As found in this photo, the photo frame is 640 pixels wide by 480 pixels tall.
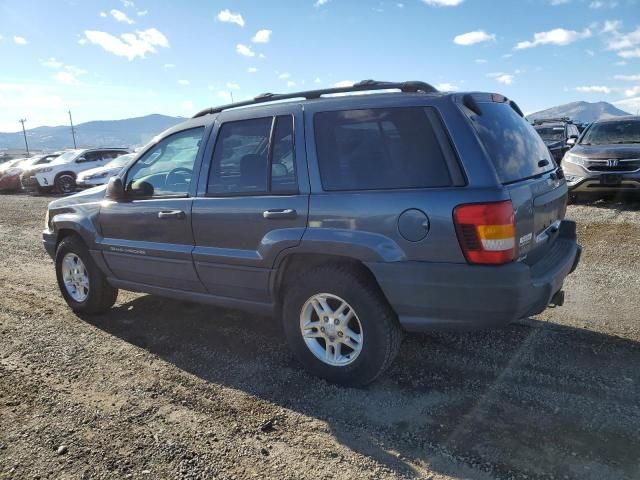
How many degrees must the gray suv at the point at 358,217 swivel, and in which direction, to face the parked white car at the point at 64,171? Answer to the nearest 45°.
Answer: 0° — it already faces it

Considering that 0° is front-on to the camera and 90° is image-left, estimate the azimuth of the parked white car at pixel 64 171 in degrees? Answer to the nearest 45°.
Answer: approximately 45°

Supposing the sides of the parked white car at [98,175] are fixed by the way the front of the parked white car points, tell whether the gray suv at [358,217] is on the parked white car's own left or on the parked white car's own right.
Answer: on the parked white car's own left

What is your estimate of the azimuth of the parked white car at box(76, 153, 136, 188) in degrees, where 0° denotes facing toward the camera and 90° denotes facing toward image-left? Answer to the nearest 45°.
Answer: approximately 45°

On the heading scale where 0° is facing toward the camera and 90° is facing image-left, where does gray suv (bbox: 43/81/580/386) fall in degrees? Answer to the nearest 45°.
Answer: approximately 135°

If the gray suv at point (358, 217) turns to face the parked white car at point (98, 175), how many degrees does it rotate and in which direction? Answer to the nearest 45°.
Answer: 0° — it already faces it
